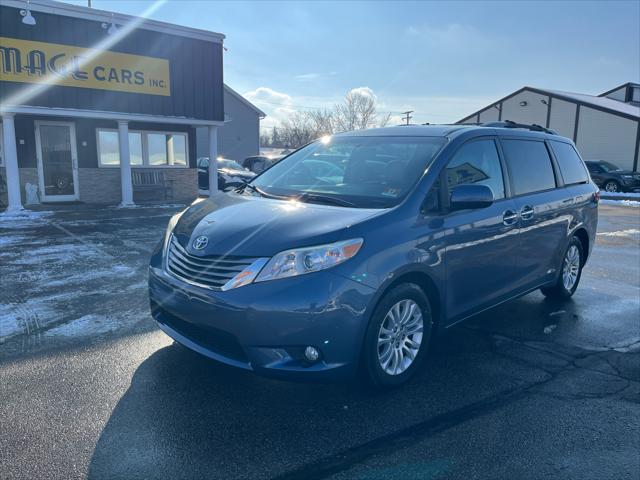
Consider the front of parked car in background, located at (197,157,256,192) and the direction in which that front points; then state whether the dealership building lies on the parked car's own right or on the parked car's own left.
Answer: on the parked car's own right

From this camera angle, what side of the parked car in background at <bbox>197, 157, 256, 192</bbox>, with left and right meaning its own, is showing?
right

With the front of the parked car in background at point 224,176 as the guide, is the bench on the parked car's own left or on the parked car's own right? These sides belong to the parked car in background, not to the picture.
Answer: on the parked car's own right

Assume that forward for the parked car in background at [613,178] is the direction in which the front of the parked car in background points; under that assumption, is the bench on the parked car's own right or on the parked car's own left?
on the parked car's own right

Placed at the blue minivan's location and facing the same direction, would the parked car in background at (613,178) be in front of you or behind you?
behind

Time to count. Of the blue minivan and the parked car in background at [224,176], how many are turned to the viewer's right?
1

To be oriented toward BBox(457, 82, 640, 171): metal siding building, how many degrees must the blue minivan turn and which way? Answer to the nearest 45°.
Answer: approximately 180°

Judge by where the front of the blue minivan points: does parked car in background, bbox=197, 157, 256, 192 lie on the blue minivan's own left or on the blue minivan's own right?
on the blue minivan's own right

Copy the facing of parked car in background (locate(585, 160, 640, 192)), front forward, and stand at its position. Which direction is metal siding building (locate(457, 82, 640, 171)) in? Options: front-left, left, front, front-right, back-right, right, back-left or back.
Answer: back-left

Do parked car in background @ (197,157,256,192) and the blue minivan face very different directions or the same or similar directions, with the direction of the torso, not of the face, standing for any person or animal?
very different directions

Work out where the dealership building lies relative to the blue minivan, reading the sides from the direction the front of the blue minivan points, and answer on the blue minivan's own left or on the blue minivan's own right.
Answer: on the blue minivan's own right

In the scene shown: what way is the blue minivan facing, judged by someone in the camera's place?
facing the viewer and to the left of the viewer
